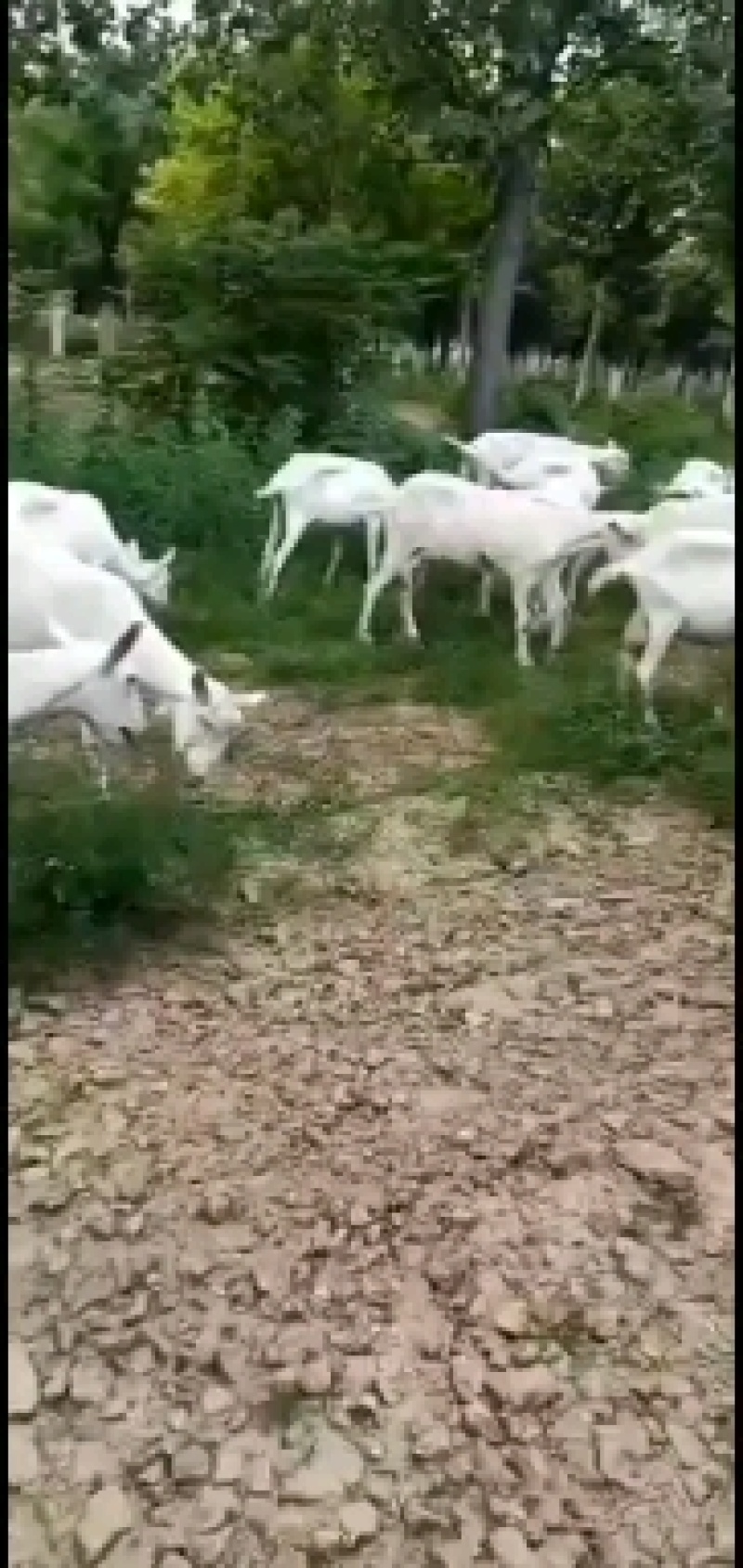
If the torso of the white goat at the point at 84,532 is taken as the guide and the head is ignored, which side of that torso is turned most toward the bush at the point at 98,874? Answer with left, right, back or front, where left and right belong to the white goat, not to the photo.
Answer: right

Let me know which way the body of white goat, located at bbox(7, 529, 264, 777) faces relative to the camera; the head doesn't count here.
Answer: to the viewer's right

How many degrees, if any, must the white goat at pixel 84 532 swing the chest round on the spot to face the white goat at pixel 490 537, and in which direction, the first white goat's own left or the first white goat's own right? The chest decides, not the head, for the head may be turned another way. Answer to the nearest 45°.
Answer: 0° — it already faces it

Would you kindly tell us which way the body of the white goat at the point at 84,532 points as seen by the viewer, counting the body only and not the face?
to the viewer's right
